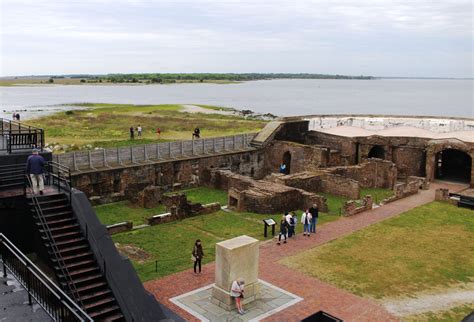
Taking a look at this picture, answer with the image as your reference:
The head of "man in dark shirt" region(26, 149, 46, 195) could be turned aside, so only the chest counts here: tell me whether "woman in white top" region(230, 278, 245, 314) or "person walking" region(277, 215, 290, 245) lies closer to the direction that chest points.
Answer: the person walking

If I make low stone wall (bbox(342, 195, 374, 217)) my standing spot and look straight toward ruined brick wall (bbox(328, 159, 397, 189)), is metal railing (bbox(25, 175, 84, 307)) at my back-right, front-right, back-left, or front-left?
back-left

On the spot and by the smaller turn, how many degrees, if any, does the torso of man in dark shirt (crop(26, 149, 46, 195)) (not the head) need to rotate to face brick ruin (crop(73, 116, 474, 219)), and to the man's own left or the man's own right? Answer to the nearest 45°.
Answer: approximately 45° to the man's own right

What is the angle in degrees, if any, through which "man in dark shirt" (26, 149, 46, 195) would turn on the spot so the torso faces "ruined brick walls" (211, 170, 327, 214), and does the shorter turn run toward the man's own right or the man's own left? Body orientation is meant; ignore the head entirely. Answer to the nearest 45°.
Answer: approximately 45° to the man's own right

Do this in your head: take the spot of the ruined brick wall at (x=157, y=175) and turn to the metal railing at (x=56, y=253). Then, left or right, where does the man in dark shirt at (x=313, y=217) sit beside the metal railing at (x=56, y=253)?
left

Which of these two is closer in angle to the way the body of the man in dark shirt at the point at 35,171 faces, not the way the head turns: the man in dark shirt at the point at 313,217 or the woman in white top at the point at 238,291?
the man in dark shirt

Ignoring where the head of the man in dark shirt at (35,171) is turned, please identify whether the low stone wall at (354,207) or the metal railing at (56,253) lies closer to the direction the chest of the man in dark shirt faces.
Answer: the low stone wall

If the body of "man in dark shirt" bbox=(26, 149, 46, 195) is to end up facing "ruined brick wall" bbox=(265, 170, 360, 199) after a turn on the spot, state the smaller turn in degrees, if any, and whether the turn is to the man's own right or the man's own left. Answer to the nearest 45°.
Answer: approximately 45° to the man's own right

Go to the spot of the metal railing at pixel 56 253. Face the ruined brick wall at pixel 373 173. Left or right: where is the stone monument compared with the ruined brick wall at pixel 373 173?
right
